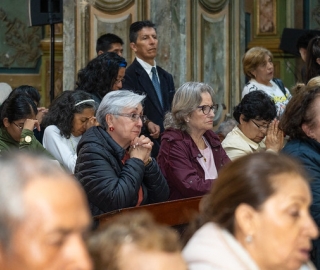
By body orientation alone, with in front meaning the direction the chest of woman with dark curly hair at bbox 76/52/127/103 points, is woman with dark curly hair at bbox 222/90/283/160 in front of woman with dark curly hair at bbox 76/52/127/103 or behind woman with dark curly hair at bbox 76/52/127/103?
in front

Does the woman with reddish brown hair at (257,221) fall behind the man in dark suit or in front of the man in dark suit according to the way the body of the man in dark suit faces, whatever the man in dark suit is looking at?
in front

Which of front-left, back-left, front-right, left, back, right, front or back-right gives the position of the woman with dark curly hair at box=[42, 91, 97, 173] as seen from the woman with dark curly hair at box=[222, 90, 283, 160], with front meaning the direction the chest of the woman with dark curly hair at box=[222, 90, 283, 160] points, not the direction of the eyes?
back-right
